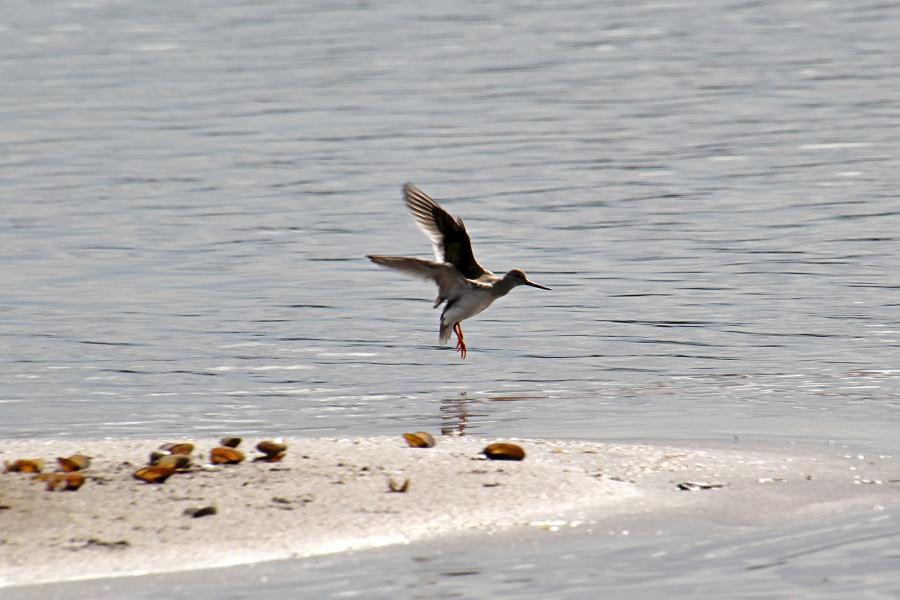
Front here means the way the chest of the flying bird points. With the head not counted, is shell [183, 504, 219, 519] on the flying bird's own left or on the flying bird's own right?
on the flying bird's own right

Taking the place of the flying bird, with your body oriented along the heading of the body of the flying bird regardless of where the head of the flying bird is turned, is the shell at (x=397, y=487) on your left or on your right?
on your right

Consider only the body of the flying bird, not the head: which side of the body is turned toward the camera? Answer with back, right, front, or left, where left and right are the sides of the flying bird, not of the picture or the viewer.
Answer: right

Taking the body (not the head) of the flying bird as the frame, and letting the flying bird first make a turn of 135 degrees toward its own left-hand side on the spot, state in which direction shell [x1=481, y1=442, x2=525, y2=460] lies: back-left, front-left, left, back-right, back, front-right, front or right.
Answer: back-left

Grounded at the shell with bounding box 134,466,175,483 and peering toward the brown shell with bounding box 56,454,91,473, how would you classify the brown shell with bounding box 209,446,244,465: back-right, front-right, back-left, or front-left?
back-right

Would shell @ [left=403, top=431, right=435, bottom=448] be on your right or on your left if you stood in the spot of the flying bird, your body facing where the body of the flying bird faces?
on your right
